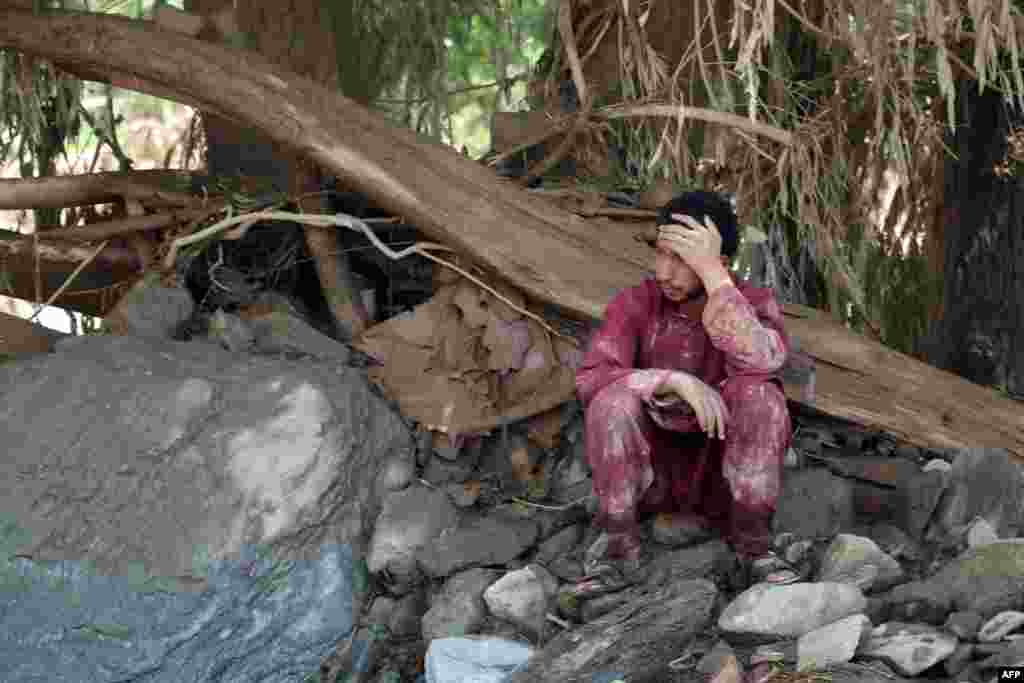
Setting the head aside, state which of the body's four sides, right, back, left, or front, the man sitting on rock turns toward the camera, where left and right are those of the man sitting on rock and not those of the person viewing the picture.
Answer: front

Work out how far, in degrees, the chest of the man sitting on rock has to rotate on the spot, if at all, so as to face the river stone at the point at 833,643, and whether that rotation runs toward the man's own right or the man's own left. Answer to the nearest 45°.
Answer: approximately 45° to the man's own left

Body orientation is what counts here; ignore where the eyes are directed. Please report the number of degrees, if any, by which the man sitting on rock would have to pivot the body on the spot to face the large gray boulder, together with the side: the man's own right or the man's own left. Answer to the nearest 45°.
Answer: approximately 90° to the man's own right

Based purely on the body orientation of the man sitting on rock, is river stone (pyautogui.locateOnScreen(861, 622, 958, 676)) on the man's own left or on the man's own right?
on the man's own left

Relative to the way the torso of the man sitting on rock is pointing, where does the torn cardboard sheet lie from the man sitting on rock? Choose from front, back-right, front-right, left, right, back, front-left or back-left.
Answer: back-right

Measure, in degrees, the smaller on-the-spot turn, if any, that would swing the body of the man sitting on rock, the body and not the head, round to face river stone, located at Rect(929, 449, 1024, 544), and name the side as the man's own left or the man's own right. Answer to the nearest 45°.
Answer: approximately 90° to the man's own left

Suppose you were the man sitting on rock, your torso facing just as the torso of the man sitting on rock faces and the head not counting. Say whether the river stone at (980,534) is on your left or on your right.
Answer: on your left

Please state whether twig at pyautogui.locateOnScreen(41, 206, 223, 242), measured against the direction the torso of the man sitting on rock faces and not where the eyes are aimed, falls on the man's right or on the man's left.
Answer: on the man's right

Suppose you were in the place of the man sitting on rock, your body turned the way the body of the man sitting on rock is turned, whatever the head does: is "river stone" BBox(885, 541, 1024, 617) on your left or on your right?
on your left

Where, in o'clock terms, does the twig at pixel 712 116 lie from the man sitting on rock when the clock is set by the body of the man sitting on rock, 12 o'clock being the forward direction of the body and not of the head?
The twig is roughly at 6 o'clock from the man sitting on rock.

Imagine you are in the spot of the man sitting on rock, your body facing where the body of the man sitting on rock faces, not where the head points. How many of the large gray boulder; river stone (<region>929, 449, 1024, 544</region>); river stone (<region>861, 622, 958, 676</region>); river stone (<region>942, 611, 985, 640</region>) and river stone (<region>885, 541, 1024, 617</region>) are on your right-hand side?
1

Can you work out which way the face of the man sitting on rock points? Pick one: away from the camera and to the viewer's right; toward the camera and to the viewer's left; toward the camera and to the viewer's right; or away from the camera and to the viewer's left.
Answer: toward the camera and to the viewer's left
